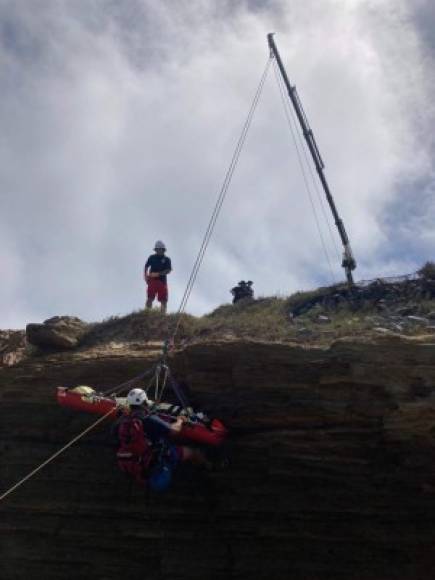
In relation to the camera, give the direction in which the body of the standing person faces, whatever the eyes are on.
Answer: toward the camera

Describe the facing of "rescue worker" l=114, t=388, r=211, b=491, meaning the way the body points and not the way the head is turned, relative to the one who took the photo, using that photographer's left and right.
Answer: facing away from the viewer and to the right of the viewer

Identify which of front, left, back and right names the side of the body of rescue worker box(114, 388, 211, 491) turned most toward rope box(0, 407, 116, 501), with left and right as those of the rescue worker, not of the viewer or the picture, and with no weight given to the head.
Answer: left

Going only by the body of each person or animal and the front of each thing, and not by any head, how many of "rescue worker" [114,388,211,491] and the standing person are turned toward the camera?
1

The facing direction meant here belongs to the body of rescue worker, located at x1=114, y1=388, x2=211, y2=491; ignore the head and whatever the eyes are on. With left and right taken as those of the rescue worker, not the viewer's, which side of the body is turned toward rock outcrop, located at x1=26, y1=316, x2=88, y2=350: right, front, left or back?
left

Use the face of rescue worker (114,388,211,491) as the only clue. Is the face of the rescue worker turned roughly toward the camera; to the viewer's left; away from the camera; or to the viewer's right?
away from the camera
